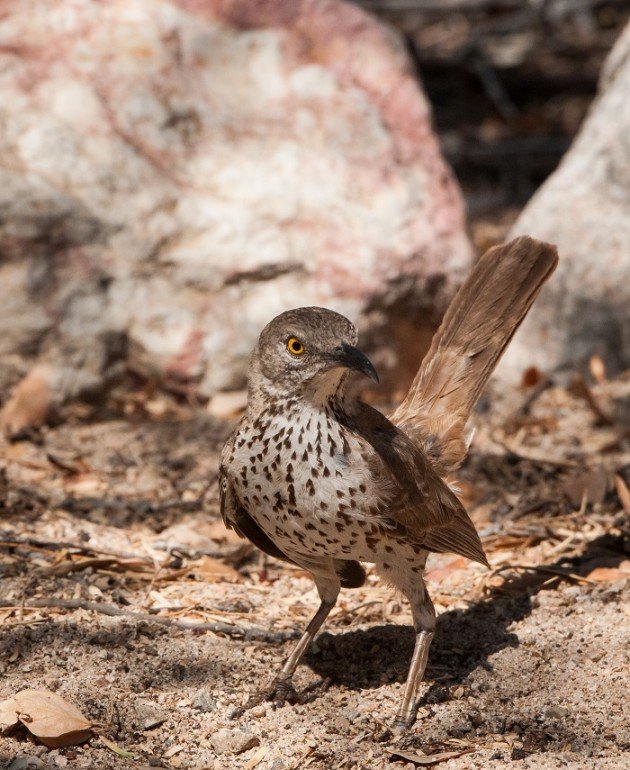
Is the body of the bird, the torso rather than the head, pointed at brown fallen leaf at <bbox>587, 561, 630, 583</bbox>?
no

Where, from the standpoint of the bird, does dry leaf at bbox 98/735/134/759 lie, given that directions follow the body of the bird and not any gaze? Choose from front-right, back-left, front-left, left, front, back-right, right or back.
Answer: front

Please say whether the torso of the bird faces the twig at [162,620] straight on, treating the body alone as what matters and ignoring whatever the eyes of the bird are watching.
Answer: no

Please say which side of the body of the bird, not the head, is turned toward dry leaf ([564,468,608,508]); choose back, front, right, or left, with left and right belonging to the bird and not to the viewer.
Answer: back

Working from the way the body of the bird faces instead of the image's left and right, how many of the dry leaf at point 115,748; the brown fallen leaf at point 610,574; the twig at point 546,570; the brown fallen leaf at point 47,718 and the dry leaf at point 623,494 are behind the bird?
3

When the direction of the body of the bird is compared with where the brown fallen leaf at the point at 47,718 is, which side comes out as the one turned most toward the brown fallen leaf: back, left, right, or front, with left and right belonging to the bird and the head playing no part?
front

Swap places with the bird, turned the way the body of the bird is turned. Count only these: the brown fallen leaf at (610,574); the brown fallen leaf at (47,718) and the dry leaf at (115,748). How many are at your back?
1

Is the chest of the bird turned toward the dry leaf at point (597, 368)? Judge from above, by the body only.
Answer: no

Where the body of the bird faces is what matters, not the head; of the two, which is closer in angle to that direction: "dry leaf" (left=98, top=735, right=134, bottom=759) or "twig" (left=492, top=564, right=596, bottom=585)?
the dry leaf

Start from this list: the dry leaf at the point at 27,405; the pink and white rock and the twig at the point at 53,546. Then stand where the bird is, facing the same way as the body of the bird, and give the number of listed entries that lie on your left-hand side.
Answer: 0

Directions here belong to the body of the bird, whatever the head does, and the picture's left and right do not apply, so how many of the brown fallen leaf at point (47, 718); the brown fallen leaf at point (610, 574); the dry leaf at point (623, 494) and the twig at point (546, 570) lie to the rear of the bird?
3

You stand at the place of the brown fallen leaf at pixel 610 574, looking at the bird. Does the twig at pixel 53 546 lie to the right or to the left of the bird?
right

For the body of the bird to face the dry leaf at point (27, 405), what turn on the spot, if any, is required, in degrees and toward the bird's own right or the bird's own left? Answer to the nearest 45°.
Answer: approximately 90° to the bird's own right

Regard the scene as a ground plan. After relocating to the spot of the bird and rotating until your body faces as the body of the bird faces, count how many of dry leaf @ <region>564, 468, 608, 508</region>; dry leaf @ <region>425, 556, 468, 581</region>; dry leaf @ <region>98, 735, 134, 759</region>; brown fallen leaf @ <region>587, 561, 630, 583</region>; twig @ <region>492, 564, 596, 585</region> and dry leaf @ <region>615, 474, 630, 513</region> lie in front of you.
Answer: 1

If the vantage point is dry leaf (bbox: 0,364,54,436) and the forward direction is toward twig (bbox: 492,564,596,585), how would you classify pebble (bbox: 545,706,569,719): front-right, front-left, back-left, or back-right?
front-right

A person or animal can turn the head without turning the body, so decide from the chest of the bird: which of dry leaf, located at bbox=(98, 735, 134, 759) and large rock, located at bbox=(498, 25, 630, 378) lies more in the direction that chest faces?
the dry leaf

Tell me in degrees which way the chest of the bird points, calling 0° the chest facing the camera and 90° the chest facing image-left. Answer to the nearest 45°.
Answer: approximately 45°

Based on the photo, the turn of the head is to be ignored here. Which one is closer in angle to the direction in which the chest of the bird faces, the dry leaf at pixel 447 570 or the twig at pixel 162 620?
the twig
